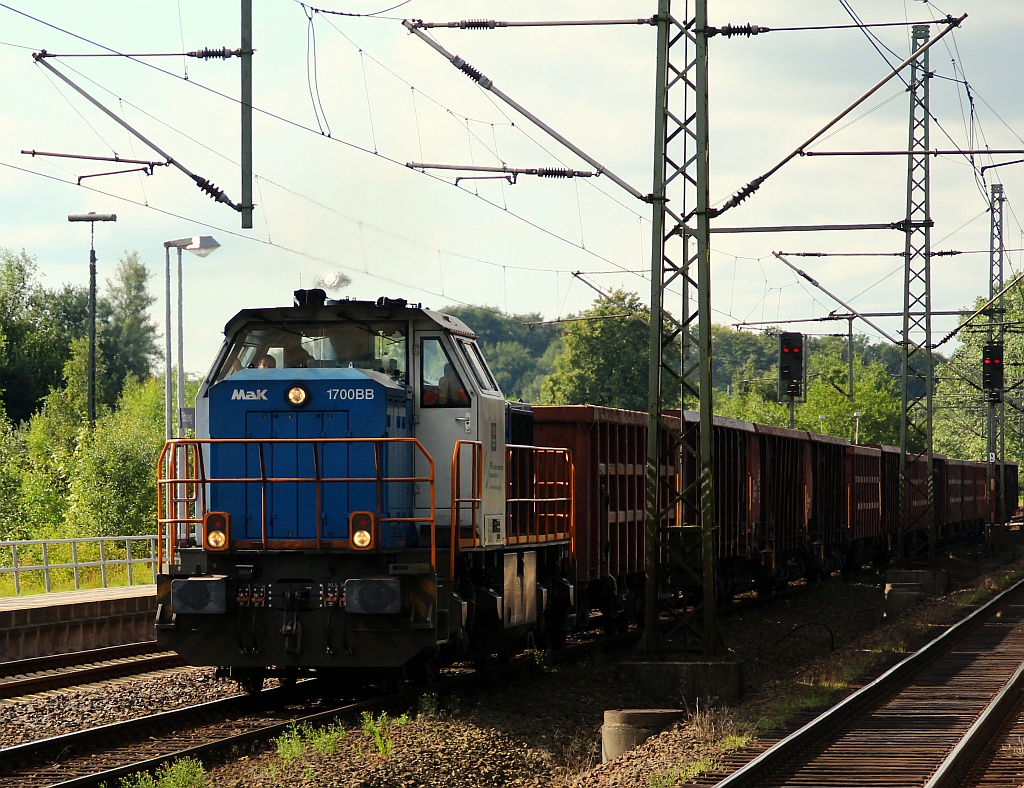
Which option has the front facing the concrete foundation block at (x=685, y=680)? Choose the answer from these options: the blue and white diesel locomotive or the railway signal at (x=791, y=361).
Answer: the railway signal

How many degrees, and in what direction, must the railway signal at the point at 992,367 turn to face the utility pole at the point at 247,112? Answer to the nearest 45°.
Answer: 0° — it already faces it

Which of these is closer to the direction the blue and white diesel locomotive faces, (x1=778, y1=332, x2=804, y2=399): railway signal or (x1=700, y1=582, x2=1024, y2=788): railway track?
the railway track

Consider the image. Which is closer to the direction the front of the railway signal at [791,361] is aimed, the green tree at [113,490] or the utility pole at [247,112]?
the utility pole

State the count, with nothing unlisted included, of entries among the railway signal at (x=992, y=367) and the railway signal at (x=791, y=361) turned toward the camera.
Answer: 2

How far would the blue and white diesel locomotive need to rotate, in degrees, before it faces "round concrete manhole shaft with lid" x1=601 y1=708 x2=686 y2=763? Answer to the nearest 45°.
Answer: approximately 90° to its left

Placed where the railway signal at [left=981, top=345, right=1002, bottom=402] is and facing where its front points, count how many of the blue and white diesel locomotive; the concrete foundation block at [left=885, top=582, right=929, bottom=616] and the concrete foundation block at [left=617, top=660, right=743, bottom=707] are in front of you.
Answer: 3

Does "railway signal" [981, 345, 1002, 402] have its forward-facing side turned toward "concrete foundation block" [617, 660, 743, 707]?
yes
